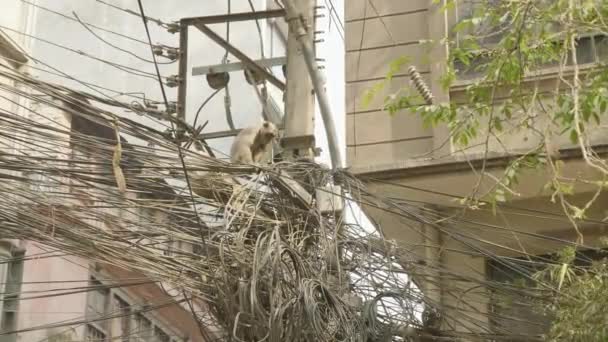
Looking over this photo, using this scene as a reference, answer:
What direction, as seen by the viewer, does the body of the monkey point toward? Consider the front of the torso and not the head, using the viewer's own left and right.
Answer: facing to the right of the viewer
